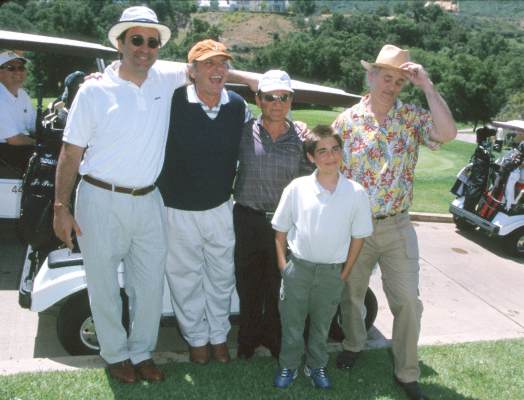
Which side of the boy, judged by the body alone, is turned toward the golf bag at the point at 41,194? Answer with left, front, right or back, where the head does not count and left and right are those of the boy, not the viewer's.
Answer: right

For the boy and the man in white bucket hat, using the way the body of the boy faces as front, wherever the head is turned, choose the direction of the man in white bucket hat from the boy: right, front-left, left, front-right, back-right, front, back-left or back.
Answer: right

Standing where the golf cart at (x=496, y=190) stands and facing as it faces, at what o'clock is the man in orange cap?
The man in orange cap is roughly at 5 o'clock from the golf cart.

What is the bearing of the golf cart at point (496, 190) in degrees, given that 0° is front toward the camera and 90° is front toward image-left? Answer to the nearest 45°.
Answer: approximately 225°

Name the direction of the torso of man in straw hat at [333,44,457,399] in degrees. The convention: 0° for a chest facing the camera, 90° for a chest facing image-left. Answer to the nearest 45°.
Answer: approximately 45°

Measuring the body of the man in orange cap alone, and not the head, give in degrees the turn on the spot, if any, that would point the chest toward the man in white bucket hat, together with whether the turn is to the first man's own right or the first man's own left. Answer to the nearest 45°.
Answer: approximately 45° to the first man's own right

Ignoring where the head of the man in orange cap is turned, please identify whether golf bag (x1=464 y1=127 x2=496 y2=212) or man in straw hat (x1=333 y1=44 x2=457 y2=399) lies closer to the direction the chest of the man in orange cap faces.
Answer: the man in straw hat
